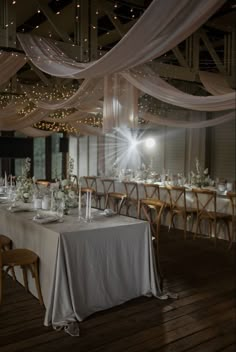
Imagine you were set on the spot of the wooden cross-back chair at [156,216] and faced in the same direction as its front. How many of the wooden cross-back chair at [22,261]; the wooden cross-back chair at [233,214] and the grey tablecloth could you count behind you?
1
